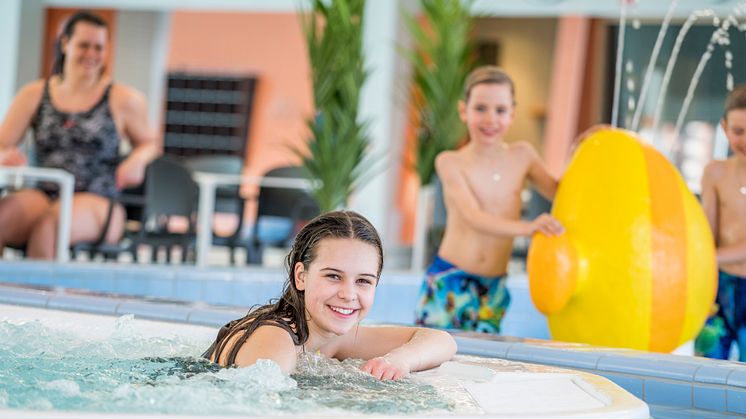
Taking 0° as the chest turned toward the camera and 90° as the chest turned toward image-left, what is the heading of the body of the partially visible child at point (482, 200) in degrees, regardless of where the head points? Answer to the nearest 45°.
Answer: approximately 0°

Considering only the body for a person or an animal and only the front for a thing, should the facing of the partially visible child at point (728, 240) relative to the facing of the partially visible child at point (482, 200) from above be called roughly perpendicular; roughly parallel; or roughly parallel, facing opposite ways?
roughly parallel

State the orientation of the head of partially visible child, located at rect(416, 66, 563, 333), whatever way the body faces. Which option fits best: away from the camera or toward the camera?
toward the camera

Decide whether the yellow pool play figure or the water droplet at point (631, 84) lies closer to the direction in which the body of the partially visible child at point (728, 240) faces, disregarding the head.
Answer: the yellow pool play figure

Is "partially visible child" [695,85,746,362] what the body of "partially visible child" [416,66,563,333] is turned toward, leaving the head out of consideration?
no

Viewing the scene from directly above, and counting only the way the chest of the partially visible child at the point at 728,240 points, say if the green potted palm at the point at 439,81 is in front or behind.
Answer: behind

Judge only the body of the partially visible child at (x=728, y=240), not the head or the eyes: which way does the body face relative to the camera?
toward the camera

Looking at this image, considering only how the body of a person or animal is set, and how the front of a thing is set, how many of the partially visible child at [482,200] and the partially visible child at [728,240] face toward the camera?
2

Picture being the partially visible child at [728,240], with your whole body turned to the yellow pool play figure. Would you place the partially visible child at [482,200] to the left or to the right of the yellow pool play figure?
right
